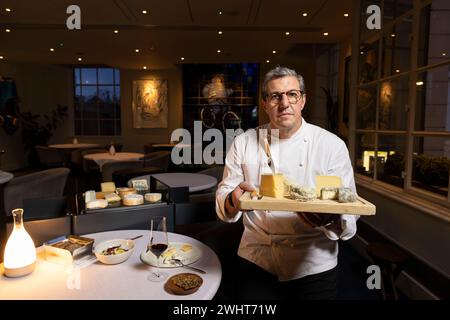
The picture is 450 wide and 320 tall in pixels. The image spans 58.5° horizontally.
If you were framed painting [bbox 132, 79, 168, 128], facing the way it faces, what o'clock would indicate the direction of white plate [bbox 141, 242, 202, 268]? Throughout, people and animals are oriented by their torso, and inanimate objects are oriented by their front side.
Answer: The white plate is roughly at 12 o'clock from the framed painting.

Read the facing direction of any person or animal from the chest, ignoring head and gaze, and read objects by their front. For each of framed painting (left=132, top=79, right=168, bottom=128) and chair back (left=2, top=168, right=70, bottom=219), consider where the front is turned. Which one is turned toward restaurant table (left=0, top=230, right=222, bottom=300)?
the framed painting

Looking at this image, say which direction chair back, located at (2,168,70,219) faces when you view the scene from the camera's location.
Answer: facing away from the viewer and to the left of the viewer

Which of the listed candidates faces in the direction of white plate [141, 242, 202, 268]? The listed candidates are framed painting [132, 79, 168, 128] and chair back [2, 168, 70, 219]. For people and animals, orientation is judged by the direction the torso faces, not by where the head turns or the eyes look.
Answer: the framed painting

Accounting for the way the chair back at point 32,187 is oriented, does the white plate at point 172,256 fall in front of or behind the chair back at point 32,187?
behind

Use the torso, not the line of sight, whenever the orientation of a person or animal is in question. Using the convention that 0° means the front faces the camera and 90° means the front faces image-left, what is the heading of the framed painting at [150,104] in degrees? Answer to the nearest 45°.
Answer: approximately 0°

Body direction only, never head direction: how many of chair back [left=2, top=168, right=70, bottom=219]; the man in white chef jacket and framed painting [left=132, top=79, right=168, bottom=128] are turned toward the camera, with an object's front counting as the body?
2

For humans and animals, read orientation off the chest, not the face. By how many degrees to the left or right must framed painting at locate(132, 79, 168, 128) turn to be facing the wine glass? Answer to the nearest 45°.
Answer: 0° — it already faces it

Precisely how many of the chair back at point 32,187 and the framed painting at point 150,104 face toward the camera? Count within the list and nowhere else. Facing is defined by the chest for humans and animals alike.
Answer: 1

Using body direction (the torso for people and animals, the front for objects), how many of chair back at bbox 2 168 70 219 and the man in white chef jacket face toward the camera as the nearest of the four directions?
1
